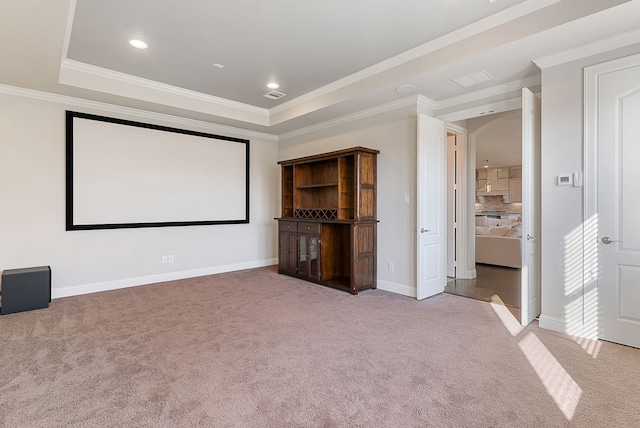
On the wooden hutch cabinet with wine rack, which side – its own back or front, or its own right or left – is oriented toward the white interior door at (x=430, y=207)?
left

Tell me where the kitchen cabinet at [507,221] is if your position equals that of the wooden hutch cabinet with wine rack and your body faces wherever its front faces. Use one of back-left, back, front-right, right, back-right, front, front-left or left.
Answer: back

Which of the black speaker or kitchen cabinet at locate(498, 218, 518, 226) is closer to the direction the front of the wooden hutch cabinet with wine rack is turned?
the black speaker

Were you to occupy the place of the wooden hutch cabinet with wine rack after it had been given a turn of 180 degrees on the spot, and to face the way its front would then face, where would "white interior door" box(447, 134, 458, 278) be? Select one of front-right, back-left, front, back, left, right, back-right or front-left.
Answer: front-right

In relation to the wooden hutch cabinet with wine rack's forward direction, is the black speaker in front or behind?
in front

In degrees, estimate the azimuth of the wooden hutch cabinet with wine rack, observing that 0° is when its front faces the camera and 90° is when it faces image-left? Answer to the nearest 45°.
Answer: approximately 45°

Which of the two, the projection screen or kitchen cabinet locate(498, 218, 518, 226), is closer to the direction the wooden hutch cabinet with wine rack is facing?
the projection screen

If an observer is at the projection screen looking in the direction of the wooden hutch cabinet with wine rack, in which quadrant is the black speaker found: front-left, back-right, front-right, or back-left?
back-right

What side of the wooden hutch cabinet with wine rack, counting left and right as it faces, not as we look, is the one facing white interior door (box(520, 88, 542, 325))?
left
